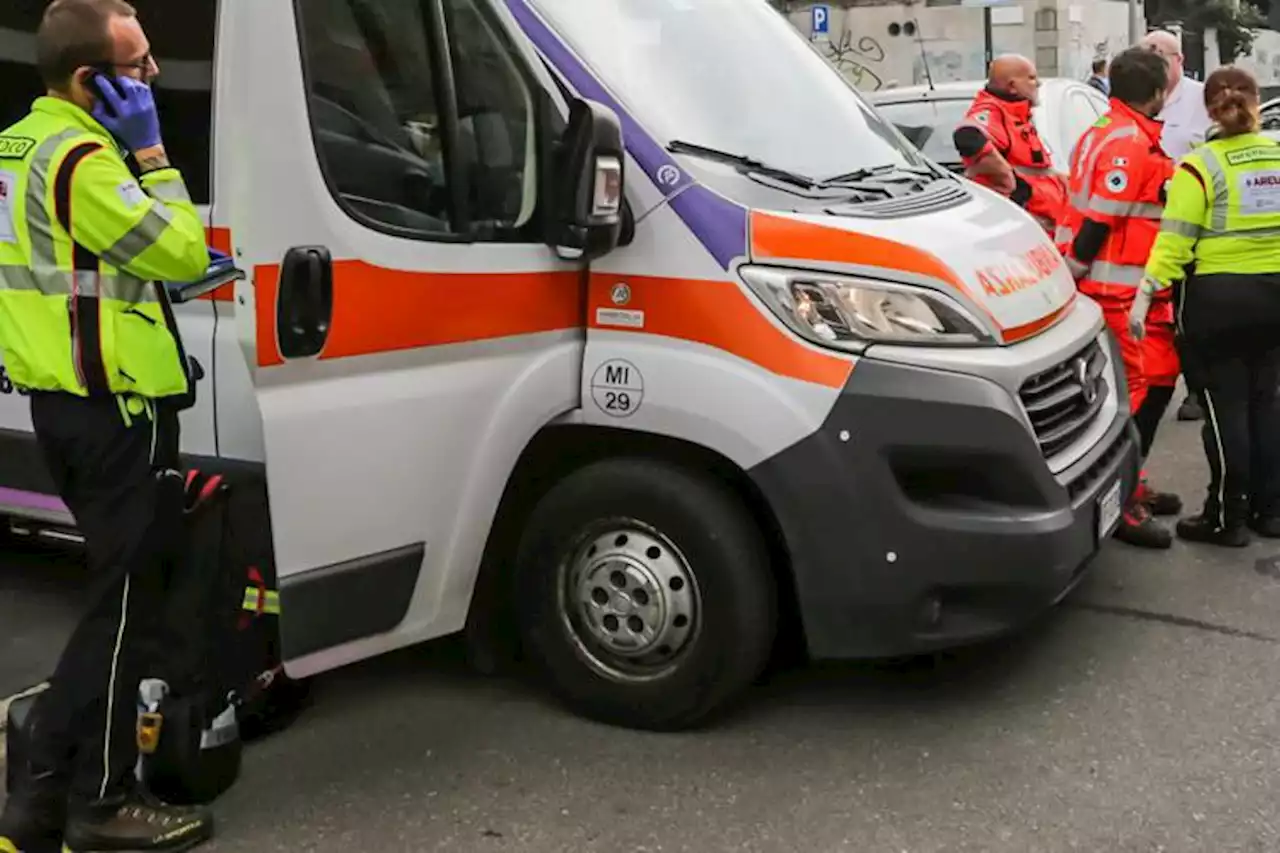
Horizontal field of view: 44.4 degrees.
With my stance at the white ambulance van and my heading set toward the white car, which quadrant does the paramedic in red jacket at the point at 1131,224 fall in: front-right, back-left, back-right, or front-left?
front-right

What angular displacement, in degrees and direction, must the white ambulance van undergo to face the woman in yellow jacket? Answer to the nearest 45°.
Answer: approximately 90° to its left

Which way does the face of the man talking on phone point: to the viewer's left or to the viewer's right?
to the viewer's right

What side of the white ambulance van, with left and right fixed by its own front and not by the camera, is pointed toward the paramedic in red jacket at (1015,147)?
left

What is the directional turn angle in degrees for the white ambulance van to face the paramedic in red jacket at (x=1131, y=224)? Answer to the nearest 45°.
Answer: approximately 90° to its left

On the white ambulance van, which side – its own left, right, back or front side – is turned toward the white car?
left

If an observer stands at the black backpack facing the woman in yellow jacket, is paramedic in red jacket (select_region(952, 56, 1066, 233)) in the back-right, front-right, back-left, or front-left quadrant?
front-left

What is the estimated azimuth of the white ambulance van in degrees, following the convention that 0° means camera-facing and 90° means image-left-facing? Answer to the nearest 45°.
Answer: approximately 315°

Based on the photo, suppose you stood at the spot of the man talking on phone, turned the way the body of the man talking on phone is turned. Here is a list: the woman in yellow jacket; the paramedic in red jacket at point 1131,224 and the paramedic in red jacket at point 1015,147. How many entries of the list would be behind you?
0

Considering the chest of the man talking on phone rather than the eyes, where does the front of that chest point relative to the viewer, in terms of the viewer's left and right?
facing to the right of the viewer

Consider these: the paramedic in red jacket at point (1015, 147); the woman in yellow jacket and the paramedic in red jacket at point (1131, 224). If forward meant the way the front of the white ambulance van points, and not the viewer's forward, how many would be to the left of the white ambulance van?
3
